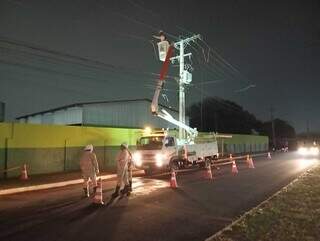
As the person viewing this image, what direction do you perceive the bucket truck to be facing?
facing the viewer and to the left of the viewer

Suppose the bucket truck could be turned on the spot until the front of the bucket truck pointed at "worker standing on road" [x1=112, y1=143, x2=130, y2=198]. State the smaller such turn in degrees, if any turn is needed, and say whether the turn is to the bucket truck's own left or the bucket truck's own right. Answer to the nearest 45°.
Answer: approximately 45° to the bucket truck's own left

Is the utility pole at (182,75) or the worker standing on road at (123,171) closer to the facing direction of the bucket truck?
the worker standing on road

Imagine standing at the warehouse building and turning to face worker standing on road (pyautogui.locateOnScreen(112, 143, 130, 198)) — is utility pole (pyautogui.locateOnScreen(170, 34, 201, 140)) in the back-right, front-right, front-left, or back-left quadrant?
front-left

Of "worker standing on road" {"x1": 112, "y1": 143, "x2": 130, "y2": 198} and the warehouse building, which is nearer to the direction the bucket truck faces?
the worker standing on road

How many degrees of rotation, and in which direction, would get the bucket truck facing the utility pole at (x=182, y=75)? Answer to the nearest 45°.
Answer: approximately 135° to its right
